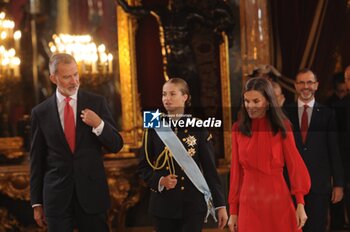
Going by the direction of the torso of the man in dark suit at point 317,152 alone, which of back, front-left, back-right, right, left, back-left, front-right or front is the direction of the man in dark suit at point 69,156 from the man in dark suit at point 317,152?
front-right

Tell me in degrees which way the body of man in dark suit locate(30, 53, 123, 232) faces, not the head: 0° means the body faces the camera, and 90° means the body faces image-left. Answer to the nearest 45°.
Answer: approximately 0°

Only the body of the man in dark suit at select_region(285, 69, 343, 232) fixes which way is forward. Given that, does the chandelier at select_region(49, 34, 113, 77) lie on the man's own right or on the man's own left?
on the man's own right

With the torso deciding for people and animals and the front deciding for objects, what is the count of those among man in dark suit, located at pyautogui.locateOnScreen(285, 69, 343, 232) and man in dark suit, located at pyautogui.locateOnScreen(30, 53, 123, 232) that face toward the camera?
2

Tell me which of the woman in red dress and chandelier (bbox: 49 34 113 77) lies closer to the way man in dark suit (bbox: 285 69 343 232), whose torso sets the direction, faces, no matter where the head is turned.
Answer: the woman in red dress

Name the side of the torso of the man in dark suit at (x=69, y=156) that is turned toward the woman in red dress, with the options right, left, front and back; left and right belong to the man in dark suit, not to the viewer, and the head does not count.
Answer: left

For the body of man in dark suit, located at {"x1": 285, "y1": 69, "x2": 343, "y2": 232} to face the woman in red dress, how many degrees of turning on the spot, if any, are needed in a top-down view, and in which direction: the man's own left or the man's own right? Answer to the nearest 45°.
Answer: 0° — they already face them

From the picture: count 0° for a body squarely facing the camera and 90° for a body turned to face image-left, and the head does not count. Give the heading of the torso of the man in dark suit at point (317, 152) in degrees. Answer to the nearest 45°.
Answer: approximately 0°

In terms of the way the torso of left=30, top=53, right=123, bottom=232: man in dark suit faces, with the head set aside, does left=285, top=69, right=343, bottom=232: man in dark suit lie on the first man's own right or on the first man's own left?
on the first man's own left

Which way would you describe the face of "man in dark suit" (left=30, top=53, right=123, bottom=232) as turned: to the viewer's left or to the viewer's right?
to the viewer's right

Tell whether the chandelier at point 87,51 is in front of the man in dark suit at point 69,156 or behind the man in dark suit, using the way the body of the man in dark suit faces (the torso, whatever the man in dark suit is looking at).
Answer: behind
